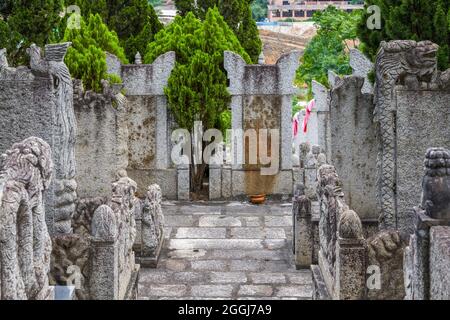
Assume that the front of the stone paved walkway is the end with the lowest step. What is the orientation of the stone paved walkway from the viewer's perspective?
toward the camera

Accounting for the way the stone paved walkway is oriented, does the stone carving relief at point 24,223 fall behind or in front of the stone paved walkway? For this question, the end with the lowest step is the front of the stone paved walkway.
in front

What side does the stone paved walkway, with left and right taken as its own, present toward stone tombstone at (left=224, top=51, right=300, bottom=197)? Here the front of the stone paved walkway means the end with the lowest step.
back

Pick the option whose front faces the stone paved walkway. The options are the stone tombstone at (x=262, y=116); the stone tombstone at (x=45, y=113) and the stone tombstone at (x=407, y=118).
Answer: the stone tombstone at (x=262, y=116)

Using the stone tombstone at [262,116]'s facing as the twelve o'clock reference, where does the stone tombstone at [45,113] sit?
the stone tombstone at [45,113] is roughly at 1 o'clock from the stone tombstone at [262,116].

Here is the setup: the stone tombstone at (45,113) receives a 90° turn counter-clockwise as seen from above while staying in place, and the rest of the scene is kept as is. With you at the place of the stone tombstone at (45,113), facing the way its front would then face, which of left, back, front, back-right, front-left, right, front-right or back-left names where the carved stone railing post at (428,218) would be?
front-right

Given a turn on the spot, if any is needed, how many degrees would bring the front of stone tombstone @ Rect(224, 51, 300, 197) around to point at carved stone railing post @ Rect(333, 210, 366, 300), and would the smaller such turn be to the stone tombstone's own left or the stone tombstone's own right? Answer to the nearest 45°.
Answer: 0° — it already faces it

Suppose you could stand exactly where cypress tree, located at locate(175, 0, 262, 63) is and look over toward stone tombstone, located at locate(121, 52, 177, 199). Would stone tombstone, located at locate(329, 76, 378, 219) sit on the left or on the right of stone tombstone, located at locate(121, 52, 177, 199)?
left

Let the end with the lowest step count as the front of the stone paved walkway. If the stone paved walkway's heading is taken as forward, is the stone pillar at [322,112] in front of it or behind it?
behind

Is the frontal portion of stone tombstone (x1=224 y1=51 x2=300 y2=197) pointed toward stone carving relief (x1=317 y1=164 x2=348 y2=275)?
yes

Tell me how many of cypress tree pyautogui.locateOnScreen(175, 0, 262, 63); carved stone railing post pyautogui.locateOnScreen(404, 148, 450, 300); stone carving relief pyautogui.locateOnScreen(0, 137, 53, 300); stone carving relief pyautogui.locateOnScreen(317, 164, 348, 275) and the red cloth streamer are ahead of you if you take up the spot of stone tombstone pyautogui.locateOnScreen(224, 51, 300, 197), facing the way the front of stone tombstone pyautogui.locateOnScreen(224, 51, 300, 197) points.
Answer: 3

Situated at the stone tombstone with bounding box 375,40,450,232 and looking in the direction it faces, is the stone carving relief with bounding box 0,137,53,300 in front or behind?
in front

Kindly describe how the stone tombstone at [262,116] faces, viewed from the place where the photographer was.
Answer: facing the viewer
